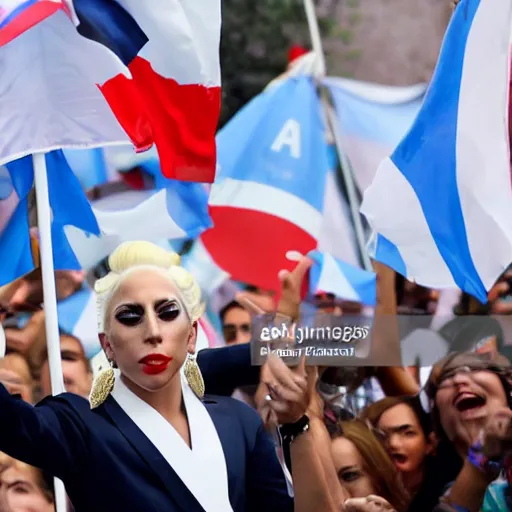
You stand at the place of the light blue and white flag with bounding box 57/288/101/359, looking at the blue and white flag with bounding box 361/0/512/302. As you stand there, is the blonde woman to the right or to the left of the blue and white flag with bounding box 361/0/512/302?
right

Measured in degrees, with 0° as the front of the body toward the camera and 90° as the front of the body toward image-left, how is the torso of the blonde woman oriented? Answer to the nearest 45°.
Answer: approximately 0°

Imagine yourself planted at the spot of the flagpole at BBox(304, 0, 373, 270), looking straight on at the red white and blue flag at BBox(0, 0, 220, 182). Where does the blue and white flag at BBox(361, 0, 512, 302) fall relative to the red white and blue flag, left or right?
left
